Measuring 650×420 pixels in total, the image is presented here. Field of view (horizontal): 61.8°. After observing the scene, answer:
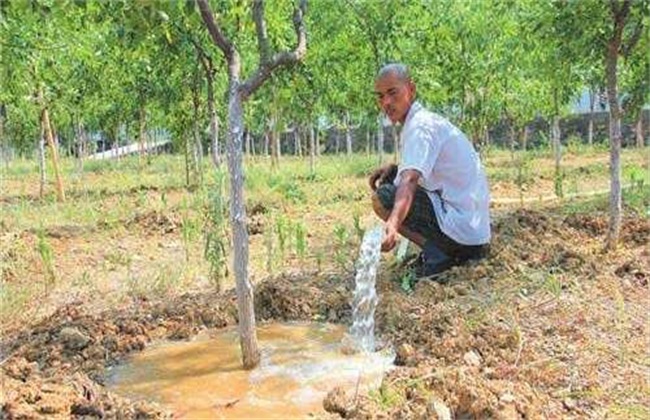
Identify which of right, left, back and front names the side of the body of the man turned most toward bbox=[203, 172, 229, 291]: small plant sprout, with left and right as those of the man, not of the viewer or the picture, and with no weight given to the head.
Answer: front

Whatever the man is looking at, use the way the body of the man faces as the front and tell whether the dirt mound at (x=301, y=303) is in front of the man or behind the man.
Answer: in front

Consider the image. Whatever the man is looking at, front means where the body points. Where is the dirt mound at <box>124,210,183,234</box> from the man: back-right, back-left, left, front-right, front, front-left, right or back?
front-right

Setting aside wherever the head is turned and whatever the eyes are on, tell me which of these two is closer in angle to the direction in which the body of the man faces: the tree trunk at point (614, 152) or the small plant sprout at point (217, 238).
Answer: the small plant sprout

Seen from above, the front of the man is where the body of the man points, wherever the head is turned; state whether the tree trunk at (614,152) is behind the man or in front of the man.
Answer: behind

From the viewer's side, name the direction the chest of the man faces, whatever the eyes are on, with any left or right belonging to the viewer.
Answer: facing to the left of the viewer
